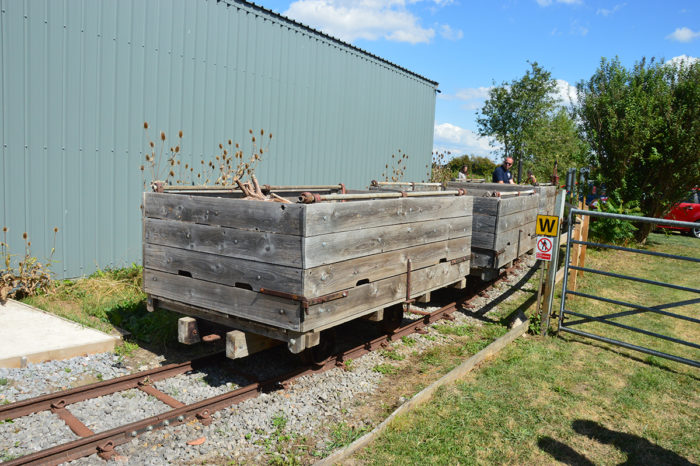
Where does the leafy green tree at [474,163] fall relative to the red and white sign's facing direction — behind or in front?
behind

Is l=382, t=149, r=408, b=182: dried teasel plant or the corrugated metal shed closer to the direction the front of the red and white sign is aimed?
the corrugated metal shed

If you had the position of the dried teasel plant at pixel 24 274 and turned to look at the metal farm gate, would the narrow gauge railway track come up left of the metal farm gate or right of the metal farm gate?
right

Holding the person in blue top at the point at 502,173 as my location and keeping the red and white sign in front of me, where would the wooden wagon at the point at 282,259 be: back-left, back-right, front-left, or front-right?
front-right

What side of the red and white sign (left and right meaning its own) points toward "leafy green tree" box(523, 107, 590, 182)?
back

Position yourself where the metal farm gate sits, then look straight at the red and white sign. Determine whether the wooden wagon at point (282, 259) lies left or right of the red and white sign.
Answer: left

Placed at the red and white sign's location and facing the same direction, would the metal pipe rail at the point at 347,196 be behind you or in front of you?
in front

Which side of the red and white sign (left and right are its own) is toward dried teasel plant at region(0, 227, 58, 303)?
right

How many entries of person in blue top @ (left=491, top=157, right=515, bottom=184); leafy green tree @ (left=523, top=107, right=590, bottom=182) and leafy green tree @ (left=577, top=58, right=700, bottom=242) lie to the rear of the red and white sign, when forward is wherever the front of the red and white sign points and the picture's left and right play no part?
3

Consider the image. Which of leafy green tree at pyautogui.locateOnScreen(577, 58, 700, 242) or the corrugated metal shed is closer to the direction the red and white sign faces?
the corrugated metal shed

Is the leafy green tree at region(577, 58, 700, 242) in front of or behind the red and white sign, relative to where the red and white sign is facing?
behind

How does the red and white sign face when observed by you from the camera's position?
facing the viewer

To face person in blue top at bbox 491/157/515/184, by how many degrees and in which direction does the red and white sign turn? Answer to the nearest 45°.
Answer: approximately 180°

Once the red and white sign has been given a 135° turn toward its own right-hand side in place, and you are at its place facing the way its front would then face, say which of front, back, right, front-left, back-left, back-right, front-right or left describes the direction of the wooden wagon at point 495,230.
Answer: front

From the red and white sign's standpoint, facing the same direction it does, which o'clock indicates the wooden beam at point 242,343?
The wooden beam is roughly at 1 o'clock from the red and white sign.

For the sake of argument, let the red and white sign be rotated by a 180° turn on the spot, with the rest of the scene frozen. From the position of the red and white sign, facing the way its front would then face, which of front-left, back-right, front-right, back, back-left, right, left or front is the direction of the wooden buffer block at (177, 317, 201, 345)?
back-left

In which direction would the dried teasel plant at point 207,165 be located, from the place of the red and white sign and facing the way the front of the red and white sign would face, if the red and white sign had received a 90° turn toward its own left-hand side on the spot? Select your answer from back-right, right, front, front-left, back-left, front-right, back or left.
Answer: back
